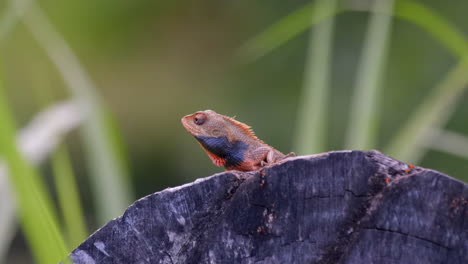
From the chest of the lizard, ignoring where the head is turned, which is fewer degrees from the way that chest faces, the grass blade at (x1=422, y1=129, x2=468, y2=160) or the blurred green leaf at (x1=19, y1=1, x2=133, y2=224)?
the blurred green leaf

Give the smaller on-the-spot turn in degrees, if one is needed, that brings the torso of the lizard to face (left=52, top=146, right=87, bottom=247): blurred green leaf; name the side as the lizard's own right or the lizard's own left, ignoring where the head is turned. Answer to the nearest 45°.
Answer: approximately 45° to the lizard's own right

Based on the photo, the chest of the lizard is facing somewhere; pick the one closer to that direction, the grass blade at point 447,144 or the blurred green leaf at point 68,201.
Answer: the blurred green leaf

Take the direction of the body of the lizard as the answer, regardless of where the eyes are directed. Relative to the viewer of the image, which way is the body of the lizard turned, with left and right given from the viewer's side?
facing to the left of the viewer

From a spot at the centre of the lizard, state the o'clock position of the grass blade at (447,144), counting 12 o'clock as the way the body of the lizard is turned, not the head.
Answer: The grass blade is roughly at 5 o'clock from the lizard.

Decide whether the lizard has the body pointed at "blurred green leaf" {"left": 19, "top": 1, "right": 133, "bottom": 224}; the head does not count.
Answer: yes
